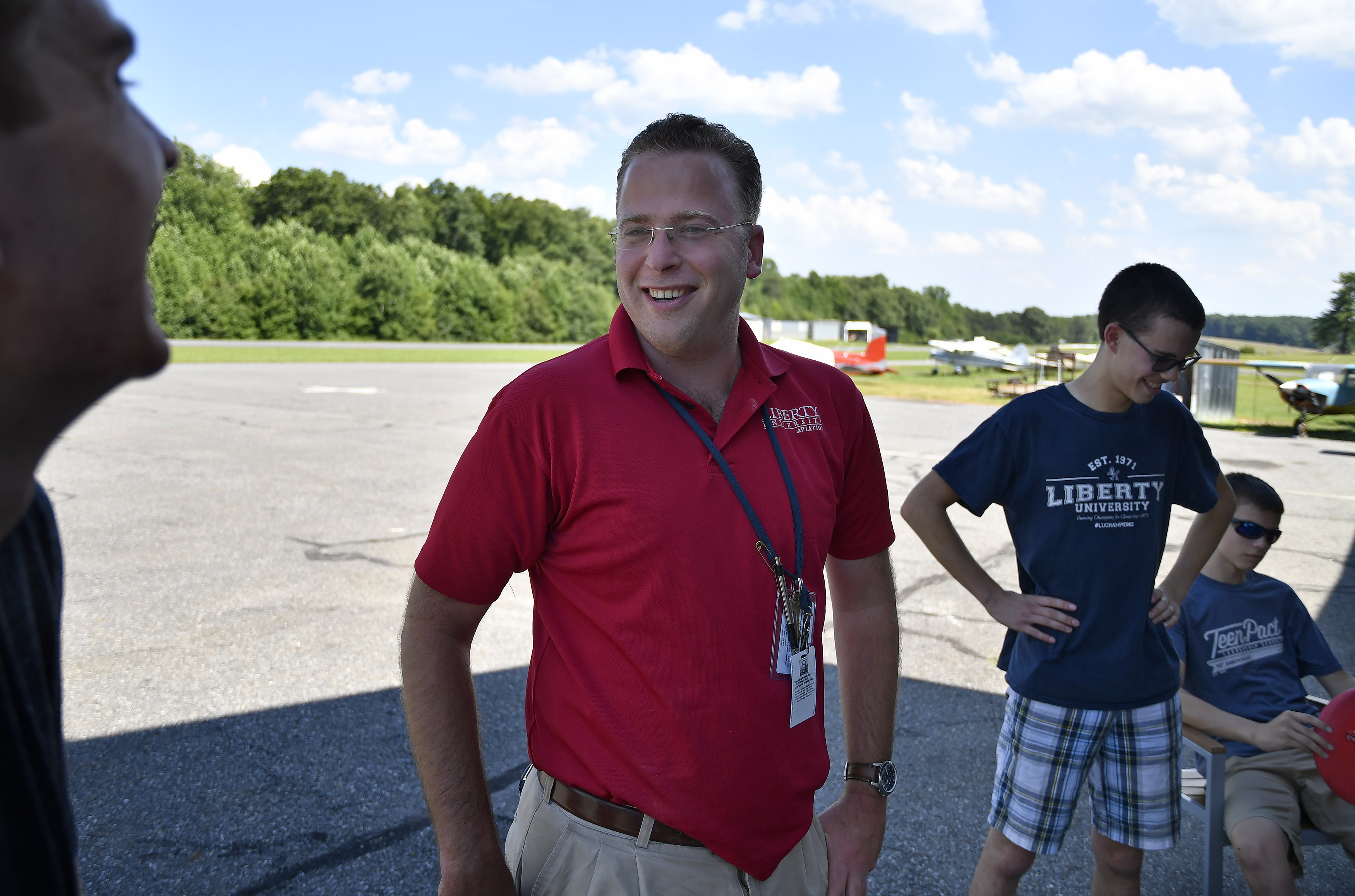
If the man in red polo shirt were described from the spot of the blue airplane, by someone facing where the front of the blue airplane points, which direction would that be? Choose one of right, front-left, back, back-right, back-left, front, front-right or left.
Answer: front-left

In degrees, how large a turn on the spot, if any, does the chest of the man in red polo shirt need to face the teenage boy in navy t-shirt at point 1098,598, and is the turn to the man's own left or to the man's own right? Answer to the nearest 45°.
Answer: approximately 90° to the man's own left

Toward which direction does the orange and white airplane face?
to the viewer's left

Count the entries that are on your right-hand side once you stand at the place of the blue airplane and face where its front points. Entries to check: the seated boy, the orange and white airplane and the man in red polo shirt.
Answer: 1

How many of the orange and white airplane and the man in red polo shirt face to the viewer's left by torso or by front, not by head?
1

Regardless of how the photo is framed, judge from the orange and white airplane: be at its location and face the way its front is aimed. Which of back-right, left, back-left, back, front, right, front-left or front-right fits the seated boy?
left

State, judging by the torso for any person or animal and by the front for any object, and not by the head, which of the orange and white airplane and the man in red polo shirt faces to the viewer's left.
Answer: the orange and white airplane

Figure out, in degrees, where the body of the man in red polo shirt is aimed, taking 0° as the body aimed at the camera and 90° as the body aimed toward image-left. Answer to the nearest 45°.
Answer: approximately 315°

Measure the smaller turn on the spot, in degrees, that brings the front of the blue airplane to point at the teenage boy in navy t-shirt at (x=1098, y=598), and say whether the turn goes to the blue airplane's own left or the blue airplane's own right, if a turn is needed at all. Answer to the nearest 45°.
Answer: approximately 45° to the blue airplane's own left

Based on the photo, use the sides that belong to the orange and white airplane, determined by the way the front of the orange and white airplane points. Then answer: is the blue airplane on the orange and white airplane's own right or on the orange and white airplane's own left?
on the orange and white airplane's own left

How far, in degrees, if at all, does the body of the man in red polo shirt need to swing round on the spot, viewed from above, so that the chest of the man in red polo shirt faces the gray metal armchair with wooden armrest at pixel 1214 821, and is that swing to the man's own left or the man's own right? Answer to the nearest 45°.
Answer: approximately 90° to the man's own left

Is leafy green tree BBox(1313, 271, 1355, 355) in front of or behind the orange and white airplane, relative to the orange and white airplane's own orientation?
behind
